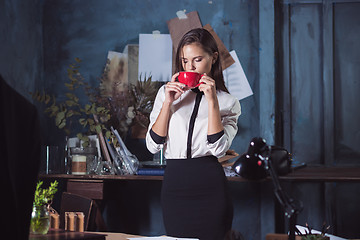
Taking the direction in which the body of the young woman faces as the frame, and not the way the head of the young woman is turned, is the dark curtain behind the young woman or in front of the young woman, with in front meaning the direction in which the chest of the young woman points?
in front

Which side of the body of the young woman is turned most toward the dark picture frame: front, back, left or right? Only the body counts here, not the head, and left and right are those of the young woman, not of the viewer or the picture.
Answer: right

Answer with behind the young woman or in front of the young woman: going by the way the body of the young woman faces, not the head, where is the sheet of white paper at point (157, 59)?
behind

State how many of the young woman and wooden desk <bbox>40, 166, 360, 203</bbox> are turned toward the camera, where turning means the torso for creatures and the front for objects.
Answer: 2

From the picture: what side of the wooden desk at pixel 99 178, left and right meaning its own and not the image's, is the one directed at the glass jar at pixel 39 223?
front

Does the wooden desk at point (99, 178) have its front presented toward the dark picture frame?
yes

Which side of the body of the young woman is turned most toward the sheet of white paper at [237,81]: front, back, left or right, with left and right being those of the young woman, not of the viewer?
back

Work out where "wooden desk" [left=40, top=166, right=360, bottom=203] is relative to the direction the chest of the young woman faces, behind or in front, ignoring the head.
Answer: behind

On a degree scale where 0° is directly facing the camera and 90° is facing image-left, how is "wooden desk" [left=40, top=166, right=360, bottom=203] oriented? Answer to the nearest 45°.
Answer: approximately 0°

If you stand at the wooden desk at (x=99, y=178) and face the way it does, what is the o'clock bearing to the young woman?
The young woman is roughly at 11 o'clock from the wooden desk.

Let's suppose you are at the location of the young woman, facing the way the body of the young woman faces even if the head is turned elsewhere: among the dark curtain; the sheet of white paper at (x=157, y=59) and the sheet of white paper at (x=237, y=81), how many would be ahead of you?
1

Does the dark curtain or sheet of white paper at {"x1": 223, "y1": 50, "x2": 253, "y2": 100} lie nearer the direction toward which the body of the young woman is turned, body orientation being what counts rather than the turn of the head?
the dark curtain

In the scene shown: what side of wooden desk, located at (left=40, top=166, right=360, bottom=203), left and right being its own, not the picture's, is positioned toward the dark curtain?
front
